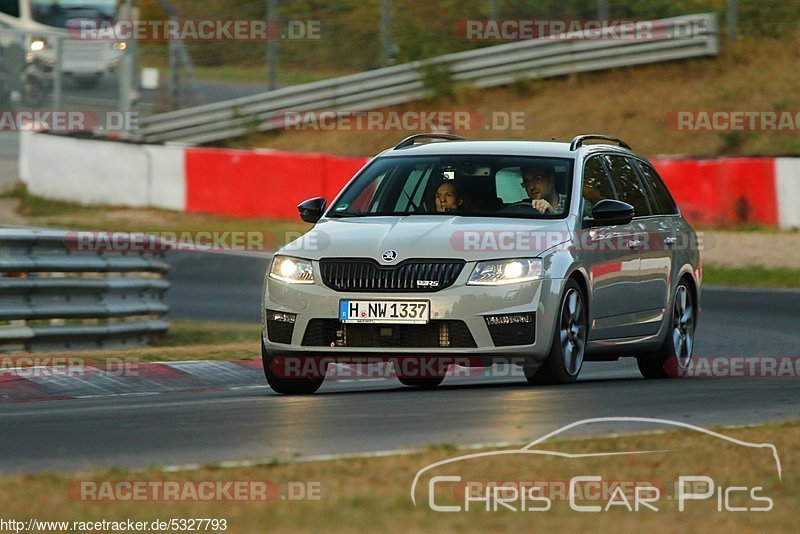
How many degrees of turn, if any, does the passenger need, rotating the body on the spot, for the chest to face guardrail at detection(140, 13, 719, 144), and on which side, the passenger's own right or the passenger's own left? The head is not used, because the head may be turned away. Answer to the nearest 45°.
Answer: approximately 135° to the passenger's own right

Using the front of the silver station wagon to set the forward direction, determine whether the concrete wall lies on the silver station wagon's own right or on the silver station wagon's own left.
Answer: on the silver station wagon's own right

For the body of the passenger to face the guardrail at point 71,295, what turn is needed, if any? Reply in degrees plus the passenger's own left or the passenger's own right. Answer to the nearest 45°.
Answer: approximately 90° to the passenger's own right

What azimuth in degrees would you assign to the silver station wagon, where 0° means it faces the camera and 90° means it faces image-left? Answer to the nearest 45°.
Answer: approximately 45°

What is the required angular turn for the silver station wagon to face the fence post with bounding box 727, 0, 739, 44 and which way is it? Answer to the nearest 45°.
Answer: approximately 135° to its right

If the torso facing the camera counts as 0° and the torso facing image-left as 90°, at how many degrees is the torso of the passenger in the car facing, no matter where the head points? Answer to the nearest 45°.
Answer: approximately 45°

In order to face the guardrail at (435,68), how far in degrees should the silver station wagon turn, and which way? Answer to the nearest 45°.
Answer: approximately 135° to its right
